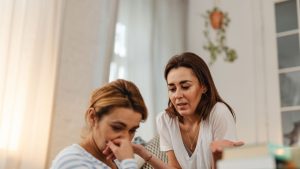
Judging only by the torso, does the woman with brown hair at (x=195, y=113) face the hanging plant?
no

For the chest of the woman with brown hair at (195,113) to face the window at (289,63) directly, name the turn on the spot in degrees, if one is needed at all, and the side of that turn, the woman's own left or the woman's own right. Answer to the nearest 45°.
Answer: approximately 180°

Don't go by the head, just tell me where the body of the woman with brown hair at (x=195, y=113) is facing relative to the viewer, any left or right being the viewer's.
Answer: facing the viewer and to the left of the viewer

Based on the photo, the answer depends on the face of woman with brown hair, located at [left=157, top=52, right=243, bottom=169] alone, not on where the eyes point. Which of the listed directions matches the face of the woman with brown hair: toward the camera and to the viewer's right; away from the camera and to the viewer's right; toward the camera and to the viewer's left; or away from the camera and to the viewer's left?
toward the camera and to the viewer's left

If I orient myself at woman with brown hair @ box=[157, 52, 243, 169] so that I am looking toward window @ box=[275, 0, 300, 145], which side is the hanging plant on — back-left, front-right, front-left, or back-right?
front-left
